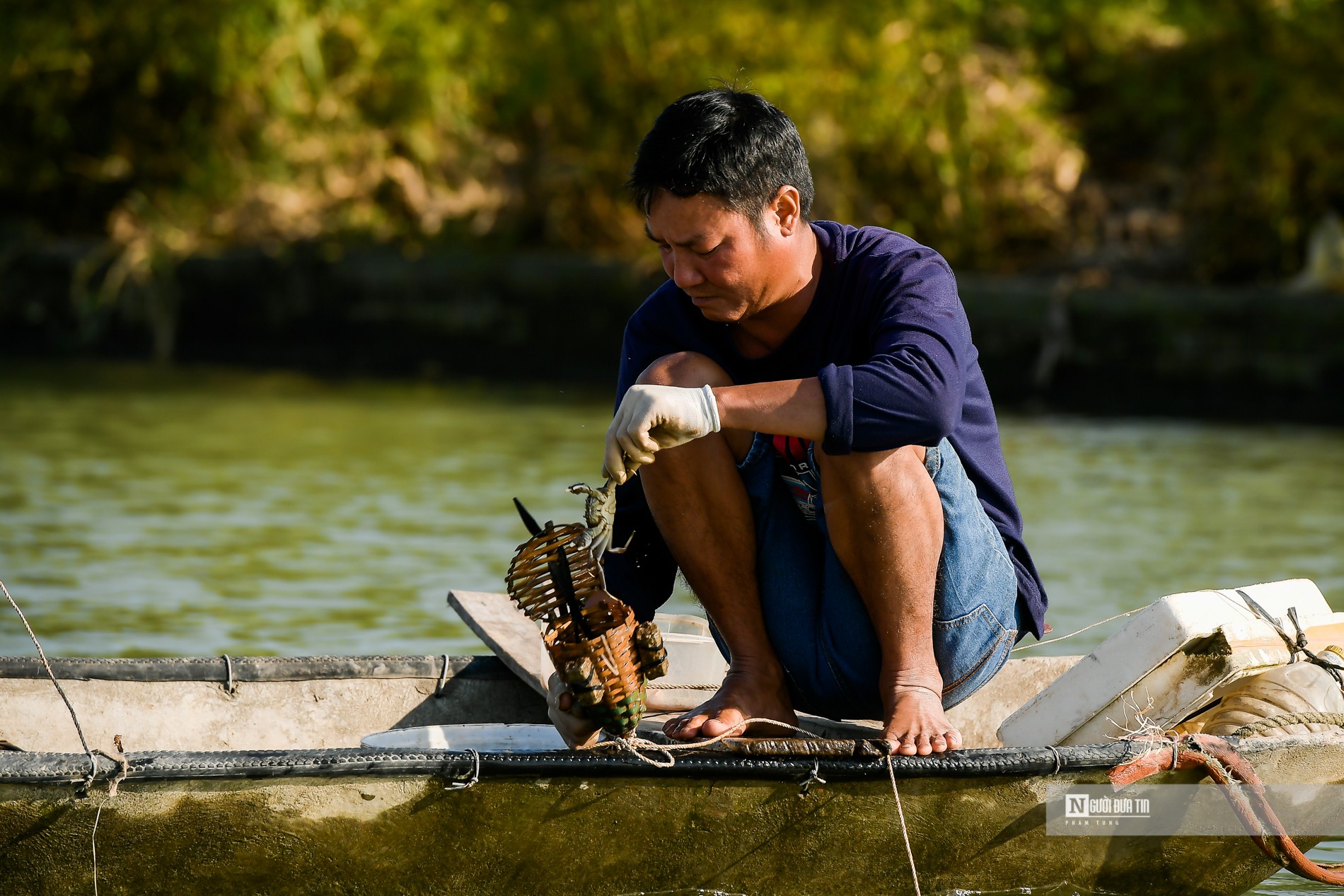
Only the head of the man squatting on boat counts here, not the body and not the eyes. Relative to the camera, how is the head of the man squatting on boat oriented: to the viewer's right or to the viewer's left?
to the viewer's left

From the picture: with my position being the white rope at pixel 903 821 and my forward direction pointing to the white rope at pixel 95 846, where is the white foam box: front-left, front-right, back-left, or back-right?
back-right

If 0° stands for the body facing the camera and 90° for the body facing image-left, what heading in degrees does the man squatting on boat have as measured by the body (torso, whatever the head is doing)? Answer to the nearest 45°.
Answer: approximately 45°

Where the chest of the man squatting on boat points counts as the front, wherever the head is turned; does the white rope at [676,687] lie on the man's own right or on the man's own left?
on the man's own right

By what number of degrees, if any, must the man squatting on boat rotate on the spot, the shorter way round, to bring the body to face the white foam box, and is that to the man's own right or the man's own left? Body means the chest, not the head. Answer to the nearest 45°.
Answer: approximately 135° to the man's own left
